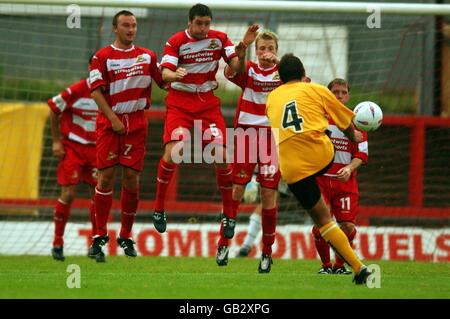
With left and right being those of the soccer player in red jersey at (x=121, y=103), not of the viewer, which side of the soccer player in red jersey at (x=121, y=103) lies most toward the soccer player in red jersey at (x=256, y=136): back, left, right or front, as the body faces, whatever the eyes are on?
left

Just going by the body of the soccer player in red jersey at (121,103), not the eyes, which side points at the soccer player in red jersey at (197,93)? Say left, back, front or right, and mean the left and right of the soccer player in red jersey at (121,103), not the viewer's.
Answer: left

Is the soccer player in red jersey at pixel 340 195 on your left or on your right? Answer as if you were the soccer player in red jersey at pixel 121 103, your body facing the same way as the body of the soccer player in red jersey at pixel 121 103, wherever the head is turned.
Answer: on your left

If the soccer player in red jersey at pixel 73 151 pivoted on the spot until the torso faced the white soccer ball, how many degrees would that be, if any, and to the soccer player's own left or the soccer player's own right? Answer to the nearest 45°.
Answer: approximately 45° to the soccer player's own left

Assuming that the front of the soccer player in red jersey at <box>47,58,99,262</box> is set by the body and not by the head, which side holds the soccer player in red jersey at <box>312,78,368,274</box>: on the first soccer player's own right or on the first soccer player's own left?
on the first soccer player's own left

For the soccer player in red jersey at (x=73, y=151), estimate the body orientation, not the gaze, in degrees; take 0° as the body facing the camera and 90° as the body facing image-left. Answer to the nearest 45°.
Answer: approximately 0°
